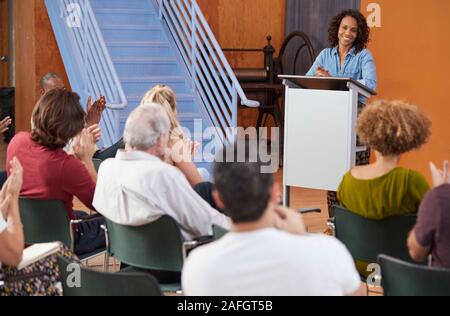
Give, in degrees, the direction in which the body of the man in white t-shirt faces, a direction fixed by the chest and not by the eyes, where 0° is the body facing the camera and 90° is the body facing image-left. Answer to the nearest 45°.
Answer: approximately 180°

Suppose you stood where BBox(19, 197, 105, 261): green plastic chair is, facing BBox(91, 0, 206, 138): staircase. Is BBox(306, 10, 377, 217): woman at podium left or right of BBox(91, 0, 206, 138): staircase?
right

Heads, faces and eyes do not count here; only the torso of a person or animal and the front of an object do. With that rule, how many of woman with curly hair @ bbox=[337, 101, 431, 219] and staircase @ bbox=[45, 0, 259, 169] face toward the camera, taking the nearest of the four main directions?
1

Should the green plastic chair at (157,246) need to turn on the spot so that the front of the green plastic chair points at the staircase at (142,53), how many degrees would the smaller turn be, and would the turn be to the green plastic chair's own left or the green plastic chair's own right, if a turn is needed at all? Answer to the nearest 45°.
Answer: approximately 45° to the green plastic chair's own left

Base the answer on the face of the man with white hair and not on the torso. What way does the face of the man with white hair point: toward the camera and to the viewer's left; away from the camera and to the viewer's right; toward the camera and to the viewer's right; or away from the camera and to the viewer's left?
away from the camera and to the viewer's right

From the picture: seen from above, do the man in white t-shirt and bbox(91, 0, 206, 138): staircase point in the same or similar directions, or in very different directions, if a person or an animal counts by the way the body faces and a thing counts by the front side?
very different directions

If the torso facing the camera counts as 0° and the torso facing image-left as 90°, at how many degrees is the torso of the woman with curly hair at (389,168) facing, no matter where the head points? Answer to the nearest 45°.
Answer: approximately 180°

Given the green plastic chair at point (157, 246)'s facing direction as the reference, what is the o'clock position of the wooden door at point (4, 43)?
The wooden door is roughly at 10 o'clock from the green plastic chair.

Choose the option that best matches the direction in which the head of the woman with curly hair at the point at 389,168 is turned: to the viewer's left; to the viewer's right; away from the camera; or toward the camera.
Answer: away from the camera
